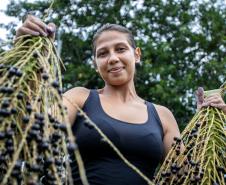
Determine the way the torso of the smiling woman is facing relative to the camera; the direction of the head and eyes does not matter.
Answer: toward the camera

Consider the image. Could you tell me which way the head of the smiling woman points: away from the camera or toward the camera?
toward the camera
